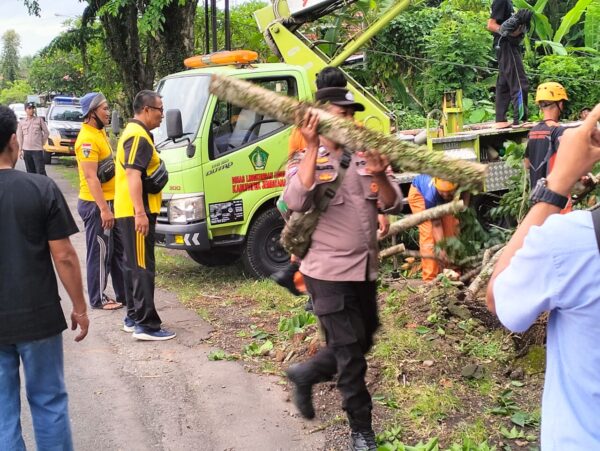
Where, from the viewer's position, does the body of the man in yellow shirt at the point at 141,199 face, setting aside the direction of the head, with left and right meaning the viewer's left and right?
facing to the right of the viewer

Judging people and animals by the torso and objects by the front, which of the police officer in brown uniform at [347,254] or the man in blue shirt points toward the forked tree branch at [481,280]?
the man in blue shirt

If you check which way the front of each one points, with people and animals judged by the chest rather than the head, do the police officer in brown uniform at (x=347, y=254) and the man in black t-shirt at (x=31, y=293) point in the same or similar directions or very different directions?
very different directions

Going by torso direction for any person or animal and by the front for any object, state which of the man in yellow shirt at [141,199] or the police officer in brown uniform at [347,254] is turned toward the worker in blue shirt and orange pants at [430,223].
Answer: the man in yellow shirt

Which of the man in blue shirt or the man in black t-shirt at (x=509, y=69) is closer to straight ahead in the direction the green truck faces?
the man in blue shirt

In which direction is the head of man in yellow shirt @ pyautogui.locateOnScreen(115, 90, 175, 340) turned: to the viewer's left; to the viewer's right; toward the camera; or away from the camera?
to the viewer's right

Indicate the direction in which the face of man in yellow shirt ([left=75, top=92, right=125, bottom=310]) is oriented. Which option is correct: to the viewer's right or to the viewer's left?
to the viewer's right

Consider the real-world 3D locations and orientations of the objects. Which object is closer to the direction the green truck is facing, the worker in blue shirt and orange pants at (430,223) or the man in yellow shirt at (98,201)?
the man in yellow shirt

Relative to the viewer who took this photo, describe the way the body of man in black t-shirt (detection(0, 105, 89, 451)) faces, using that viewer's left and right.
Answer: facing away from the viewer

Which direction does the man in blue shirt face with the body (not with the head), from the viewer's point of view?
away from the camera
